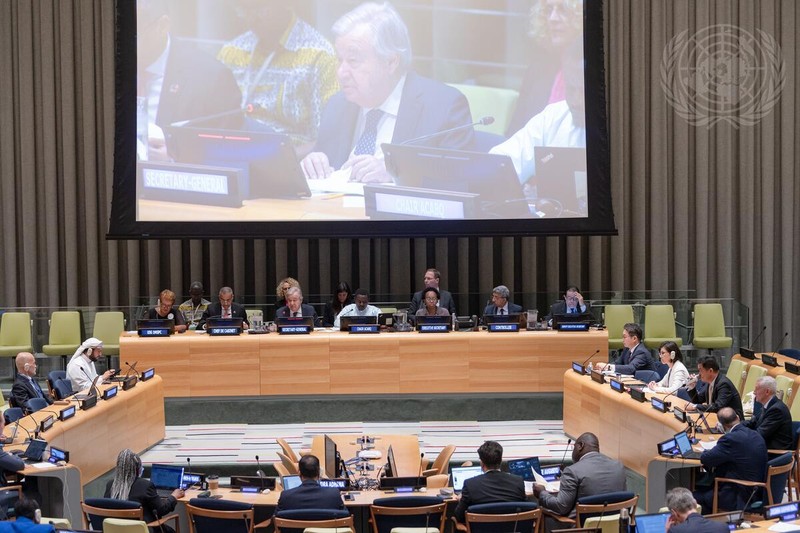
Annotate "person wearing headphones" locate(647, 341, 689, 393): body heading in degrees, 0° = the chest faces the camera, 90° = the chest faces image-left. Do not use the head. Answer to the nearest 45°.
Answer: approximately 90°

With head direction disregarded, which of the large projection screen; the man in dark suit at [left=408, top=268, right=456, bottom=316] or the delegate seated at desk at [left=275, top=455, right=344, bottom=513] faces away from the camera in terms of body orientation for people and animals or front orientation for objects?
the delegate seated at desk

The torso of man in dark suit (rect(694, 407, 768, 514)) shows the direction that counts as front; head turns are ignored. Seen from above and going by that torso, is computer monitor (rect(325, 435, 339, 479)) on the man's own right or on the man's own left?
on the man's own left

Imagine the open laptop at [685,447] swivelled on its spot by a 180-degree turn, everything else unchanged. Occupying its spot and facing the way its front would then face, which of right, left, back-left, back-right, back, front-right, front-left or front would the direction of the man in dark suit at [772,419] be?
right

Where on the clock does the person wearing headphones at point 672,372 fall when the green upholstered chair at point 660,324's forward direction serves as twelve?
The person wearing headphones is roughly at 12 o'clock from the green upholstered chair.

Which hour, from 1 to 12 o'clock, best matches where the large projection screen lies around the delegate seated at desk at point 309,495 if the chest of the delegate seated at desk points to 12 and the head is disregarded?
The large projection screen is roughly at 12 o'clock from the delegate seated at desk.

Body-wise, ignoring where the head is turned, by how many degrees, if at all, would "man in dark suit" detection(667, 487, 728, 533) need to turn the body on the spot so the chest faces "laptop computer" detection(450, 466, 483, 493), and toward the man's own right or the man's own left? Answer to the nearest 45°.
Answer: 0° — they already face it

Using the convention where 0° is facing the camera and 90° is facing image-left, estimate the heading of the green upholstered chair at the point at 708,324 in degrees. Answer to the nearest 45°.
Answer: approximately 0°

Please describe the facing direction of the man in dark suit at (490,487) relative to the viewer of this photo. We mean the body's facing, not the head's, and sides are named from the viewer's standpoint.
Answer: facing away from the viewer

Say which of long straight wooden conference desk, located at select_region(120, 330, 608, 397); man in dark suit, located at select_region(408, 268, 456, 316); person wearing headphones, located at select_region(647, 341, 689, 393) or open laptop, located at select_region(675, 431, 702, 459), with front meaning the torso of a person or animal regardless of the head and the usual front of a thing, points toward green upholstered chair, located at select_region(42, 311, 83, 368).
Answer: the person wearing headphones

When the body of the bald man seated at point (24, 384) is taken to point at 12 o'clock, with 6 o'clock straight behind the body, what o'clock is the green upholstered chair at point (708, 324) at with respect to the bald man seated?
The green upholstered chair is roughly at 12 o'clock from the bald man seated.

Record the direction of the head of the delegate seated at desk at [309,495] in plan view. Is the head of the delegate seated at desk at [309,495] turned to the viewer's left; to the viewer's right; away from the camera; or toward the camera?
away from the camera

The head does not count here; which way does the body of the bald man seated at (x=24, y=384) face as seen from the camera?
to the viewer's right

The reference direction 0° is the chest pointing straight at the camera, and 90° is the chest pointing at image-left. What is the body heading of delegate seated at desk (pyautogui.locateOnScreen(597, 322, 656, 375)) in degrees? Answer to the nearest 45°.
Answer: approximately 90°

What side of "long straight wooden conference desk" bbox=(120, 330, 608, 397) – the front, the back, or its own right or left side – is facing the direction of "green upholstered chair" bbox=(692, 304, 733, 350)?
left

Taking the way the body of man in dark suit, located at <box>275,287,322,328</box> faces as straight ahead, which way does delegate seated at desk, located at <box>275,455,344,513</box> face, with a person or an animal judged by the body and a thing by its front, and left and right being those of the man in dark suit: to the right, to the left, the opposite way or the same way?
the opposite way
